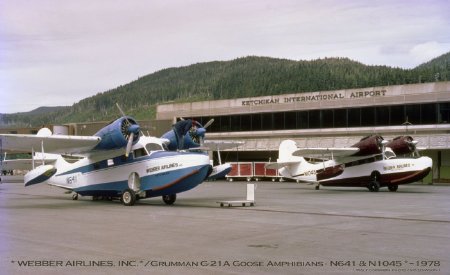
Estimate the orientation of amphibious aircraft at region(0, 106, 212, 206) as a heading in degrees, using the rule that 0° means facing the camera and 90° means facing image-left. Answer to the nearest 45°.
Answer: approximately 315°

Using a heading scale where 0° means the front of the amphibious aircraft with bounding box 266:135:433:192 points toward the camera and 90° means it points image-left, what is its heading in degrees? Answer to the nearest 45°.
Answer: approximately 315°

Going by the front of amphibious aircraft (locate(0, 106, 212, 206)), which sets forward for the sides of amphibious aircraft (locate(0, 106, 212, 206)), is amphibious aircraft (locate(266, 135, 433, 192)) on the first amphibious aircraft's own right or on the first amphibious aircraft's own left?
on the first amphibious aircraft's own left

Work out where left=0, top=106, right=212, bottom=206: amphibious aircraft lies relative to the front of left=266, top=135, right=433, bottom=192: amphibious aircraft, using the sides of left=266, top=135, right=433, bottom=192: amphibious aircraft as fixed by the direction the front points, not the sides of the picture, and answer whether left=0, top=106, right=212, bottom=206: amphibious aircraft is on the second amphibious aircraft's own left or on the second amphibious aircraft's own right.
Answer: on the second amphibious aircraft's own right
